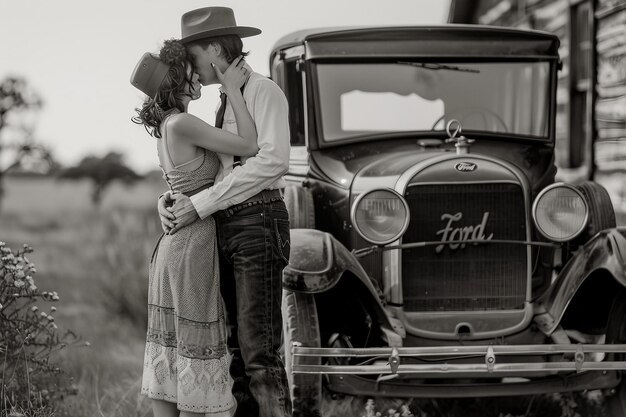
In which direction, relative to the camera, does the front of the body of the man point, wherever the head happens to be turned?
to the viewer's left

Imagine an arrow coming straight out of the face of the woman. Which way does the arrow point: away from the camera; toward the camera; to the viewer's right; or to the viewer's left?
to the viewer's right

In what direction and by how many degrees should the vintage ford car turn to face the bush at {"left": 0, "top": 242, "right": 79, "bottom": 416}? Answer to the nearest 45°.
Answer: approximately 45° to its right

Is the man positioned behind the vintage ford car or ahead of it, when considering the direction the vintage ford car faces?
ahead

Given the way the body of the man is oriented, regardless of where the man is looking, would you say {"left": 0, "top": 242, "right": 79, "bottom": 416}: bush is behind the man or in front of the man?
in front

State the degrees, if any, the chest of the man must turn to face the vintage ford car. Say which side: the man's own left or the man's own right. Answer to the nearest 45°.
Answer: approximately 135° to the man's own right

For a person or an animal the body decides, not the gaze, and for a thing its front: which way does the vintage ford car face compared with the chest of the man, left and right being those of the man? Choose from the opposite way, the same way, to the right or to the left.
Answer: to the left

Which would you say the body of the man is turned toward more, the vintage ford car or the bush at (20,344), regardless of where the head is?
the bush

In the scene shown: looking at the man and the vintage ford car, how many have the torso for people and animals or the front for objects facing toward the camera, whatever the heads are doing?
1
